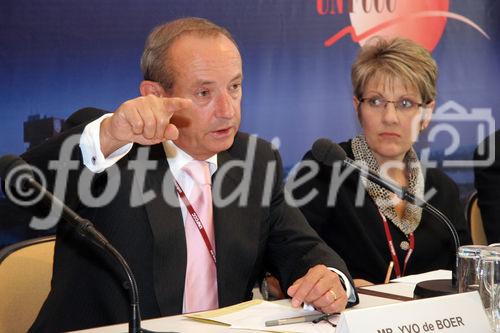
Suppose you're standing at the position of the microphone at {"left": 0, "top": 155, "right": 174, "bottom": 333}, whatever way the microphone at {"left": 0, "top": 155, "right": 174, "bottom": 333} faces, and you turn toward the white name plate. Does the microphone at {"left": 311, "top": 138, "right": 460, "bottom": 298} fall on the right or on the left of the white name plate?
left

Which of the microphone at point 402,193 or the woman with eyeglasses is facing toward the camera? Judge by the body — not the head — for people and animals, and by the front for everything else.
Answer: the woman with eyeglasses

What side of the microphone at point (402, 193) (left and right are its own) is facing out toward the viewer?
left

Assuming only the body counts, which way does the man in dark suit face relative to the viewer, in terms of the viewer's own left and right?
facing the viewer and to the right of the viewer

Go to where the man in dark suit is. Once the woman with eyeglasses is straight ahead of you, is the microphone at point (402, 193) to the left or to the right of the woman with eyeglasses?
right

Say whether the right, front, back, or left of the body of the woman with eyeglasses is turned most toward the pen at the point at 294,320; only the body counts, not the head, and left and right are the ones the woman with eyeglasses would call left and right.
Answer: front

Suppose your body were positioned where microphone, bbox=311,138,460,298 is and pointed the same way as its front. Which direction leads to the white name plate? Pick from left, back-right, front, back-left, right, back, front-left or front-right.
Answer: left

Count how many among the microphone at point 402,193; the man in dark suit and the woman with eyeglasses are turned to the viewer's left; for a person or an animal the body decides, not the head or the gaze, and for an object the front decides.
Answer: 1

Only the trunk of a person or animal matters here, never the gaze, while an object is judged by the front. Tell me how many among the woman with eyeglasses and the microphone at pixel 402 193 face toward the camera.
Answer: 1

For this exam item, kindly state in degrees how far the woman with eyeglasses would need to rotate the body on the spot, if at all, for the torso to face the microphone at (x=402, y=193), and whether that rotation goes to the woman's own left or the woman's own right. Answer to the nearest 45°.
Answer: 0° — they already face it

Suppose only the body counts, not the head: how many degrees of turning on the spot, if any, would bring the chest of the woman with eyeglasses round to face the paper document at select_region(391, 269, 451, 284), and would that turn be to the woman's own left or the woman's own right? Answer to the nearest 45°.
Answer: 0° — they already face it

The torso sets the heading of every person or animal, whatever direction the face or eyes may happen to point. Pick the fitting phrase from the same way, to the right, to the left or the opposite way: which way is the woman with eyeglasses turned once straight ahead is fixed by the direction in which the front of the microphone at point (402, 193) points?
to the left

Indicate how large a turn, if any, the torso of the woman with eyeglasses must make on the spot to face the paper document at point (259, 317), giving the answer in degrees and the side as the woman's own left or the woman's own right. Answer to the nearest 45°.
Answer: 0° — they already face it

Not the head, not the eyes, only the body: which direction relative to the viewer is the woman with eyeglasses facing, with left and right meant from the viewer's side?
facing the viewer

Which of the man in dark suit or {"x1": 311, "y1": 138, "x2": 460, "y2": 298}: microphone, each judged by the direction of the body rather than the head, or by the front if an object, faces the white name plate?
the man in dark suit

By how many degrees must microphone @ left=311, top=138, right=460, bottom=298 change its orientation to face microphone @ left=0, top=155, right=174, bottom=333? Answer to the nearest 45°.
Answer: approximately 45° to its left

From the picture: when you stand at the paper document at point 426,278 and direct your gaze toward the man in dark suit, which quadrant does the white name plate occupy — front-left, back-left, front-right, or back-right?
front-left

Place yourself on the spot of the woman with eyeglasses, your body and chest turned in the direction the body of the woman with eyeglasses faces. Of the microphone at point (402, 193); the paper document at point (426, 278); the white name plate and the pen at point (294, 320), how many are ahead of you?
4
